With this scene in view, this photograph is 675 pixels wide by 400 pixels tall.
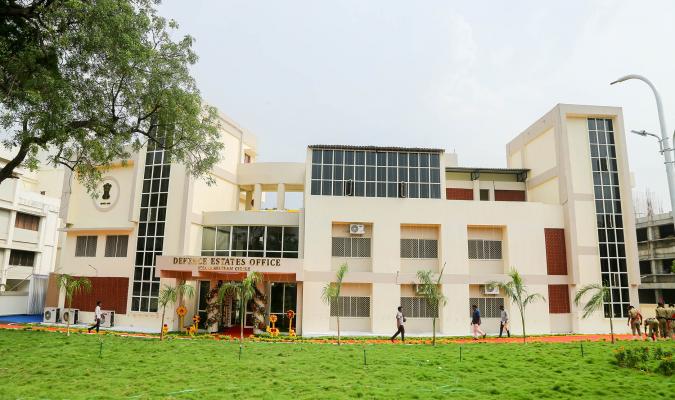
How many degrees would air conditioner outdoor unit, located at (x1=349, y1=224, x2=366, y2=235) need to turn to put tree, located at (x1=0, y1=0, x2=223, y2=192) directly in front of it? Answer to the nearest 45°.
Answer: approximately 45° to its right

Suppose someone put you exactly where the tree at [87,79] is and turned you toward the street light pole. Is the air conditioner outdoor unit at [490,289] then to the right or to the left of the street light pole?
left

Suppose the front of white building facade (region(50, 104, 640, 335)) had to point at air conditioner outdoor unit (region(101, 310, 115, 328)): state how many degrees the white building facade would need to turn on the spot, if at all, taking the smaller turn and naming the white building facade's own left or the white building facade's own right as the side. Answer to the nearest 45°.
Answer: approximately 90° to the white building facade's own right

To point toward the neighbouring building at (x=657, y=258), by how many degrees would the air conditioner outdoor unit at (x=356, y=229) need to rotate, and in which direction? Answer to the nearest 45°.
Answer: approximately 135° to its left

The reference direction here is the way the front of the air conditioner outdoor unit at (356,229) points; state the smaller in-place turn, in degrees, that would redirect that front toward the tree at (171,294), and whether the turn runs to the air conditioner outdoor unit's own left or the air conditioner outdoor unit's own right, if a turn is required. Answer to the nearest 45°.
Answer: approximately 90° to the air conditioner outdoor unit's own right

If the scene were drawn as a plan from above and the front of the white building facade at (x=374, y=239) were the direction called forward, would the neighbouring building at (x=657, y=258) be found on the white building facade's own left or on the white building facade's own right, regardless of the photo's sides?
on the white building facade's own left

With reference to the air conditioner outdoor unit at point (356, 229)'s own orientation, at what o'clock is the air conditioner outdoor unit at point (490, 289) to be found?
the air conditioner outdoor unit at point (490, 289) is roughly at 9 o'clock from the air conditioner outdoor unit at point (356, 229).

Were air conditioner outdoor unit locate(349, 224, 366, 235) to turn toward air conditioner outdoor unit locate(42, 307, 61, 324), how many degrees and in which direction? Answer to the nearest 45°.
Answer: approximately 90° to its right

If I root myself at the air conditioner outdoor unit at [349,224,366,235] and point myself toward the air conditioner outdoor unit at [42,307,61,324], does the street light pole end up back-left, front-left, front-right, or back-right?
back-left

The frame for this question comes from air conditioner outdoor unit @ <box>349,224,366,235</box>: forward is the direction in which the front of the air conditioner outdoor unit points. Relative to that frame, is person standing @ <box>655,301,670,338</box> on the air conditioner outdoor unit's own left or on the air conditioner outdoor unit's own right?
on the air conditioner outdoor unit's own left
